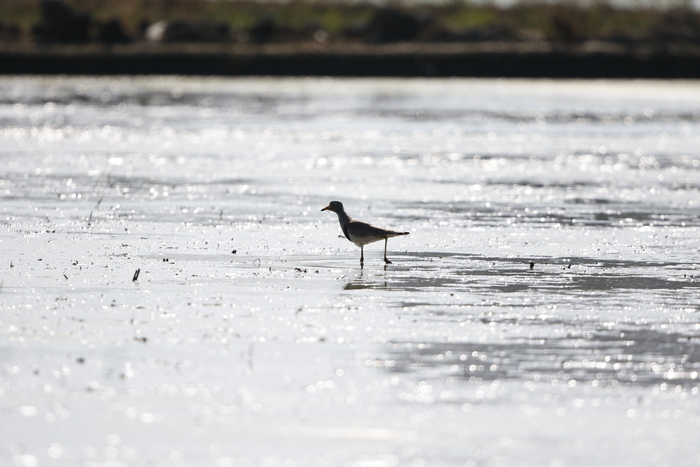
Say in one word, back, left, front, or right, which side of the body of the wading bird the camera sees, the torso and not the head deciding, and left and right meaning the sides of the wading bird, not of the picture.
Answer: left
